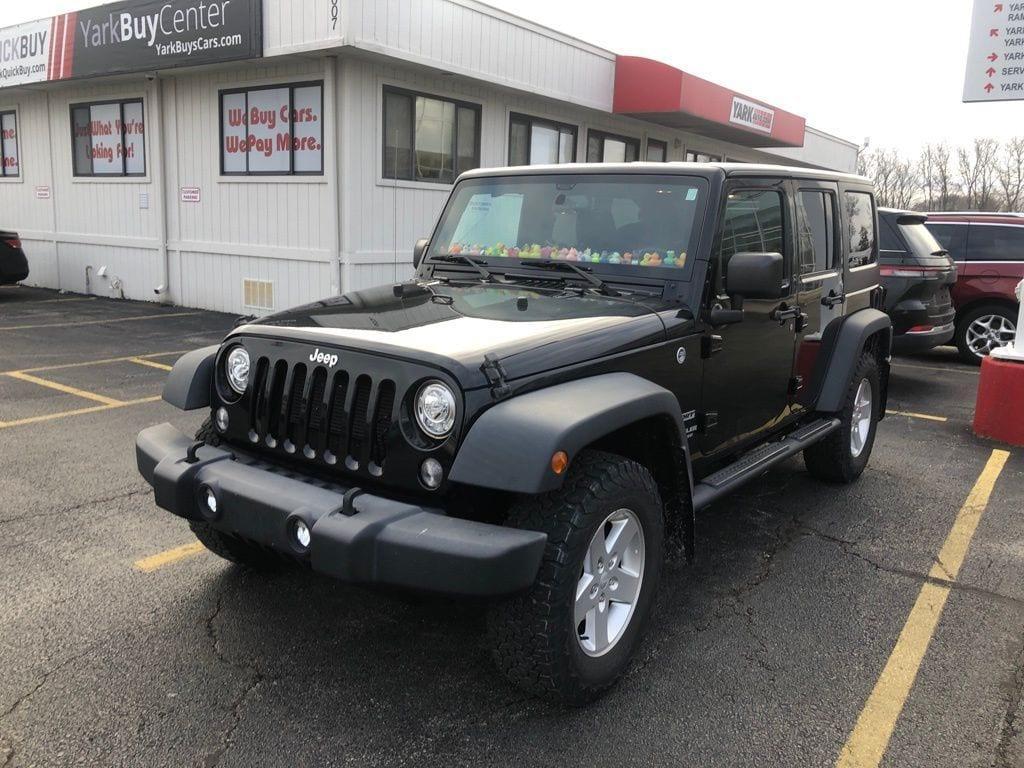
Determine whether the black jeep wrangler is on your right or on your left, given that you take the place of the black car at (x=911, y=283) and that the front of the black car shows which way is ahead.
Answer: on your left

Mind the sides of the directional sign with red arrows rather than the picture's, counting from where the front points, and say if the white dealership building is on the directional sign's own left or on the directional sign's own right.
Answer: on the directional sign's own right

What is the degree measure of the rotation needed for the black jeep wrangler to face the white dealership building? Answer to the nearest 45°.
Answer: approximately 135° to its right

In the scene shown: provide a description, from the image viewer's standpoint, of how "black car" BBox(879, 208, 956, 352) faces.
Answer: facing away from the viewer and to the left of the viewer

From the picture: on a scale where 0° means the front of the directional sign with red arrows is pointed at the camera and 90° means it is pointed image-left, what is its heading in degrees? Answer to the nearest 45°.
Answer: approximately 0°

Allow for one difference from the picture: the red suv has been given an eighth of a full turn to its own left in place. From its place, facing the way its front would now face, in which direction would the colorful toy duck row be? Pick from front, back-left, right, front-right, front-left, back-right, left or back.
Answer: front-left

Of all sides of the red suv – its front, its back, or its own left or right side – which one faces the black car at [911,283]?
left

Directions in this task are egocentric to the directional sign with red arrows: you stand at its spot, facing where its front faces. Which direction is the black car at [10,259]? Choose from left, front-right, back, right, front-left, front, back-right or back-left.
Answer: right

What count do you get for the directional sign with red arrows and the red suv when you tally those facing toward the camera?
1

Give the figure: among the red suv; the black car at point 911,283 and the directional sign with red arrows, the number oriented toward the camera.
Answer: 1

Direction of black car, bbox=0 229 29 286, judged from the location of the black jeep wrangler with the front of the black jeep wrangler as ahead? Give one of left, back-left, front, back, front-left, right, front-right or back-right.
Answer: right
